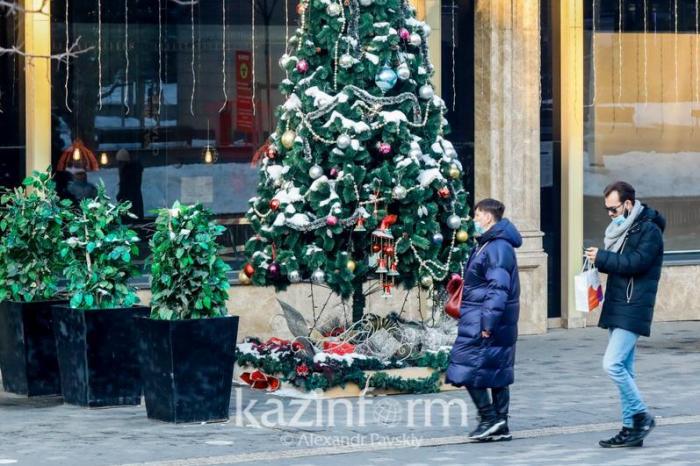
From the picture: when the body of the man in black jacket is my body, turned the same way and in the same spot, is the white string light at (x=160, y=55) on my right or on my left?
on my right

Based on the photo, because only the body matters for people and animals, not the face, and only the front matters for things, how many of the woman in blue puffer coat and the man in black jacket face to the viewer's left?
2

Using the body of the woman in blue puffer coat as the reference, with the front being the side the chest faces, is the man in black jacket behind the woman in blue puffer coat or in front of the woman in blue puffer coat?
behind

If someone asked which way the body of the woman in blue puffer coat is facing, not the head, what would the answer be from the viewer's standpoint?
to the viewer's left

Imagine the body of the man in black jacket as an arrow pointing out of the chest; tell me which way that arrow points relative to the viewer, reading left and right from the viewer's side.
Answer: facing to the left of the viewer

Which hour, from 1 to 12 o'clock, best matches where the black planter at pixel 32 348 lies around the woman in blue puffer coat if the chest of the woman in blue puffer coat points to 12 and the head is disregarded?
The black planter is roughly at 1 o'clock from the woman in blue puffer coat.

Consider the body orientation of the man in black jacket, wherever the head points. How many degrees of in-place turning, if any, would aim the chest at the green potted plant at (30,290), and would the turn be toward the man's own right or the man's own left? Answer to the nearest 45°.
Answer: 0° — they already face it

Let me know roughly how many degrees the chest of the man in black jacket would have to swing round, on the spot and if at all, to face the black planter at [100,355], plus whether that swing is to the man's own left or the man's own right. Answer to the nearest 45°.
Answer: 0° — they already face it

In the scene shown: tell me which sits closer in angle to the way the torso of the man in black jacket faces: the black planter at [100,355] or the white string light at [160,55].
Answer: the black planter

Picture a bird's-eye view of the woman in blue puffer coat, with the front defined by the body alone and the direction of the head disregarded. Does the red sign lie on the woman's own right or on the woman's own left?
on the woman's own right
